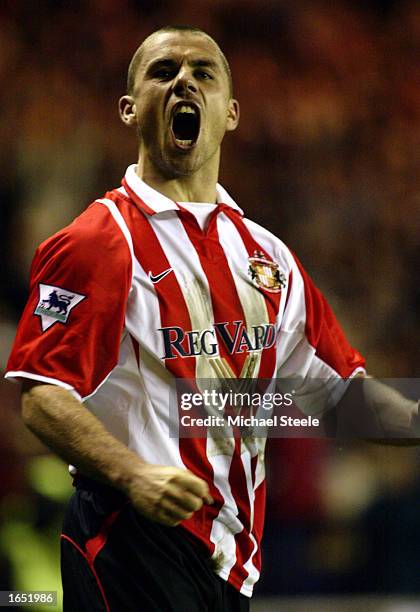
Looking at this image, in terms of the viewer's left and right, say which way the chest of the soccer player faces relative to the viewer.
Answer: facing the viewer and to the right of the viewer

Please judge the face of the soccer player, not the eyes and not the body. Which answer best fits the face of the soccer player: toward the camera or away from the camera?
toward the camera
